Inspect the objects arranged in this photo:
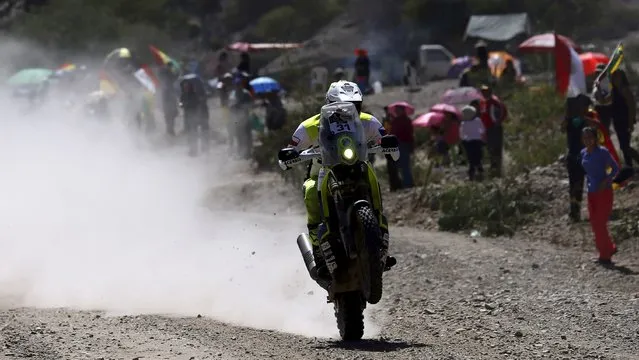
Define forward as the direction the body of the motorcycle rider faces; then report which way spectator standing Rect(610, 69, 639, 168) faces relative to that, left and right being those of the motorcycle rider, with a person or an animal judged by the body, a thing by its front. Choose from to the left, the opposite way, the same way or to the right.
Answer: to the right

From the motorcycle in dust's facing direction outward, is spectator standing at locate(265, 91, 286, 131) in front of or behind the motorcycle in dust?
behind

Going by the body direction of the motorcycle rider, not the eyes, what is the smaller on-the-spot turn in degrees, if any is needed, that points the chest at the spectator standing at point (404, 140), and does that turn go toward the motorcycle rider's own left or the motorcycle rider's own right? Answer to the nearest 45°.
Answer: approximately 180°

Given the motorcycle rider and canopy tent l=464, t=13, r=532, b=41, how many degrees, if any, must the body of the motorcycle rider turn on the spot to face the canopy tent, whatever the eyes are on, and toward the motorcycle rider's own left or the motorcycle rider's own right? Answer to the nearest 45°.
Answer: approximately 180°

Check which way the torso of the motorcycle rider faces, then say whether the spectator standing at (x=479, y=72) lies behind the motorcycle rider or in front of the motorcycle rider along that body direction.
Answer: behind

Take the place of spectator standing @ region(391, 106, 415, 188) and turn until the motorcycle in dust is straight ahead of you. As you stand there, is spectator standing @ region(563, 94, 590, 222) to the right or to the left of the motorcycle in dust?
left

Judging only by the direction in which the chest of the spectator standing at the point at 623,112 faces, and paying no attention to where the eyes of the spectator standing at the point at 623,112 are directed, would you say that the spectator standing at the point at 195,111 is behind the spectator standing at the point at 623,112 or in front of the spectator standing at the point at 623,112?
in front

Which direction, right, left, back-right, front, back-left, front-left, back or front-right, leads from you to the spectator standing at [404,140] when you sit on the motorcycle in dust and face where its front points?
back

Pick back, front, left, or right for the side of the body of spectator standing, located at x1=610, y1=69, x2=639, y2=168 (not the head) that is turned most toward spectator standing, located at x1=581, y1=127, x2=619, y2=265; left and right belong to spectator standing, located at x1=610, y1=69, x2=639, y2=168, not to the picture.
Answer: left

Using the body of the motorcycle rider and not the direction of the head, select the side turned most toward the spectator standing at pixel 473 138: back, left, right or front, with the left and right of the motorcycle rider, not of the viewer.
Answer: back

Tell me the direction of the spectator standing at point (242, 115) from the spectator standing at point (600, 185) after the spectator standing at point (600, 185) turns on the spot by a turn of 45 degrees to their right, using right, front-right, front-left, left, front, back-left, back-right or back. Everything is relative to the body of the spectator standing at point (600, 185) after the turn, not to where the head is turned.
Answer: front-right
